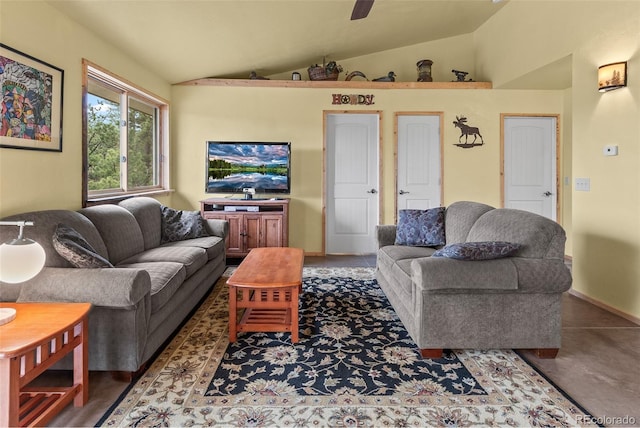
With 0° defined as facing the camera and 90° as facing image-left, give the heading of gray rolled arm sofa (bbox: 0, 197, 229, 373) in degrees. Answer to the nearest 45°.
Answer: approximately 315°

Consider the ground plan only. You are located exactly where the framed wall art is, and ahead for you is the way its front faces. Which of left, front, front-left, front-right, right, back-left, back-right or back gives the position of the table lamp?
front-right

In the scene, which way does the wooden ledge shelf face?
toward the camera

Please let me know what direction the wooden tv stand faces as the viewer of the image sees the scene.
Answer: facing the viewer

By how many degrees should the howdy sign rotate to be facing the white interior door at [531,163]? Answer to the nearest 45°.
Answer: approximately 90° to its left

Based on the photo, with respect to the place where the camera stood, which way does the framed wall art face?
facing the viewer and to the right of the viewer

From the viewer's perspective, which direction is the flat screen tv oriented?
toward the camera

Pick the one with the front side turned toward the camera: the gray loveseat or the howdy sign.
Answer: the howdy sign

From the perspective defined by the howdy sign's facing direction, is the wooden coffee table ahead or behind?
ahead

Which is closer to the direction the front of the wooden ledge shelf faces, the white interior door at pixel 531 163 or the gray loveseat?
the gray loveseat

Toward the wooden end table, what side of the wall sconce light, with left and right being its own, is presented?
front
